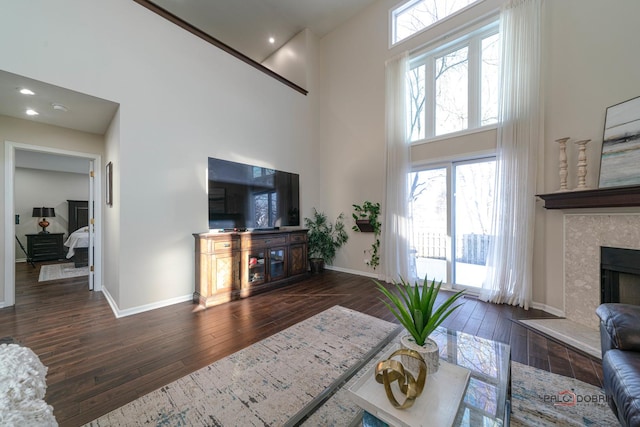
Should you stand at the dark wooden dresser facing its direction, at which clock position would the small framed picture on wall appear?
The small framed picture on wall is roughly at 12 o'clock from the dark wooden dresser.

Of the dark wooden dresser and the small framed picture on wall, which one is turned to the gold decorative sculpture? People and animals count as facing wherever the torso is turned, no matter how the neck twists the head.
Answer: the dark wooden dresser

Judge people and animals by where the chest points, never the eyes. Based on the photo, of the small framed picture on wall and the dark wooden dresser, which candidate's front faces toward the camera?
the dark wooden dresser

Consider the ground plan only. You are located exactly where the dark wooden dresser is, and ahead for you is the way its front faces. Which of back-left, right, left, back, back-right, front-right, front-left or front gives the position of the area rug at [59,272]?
front

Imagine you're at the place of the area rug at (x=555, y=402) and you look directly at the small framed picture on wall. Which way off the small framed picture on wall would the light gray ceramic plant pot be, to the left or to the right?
left

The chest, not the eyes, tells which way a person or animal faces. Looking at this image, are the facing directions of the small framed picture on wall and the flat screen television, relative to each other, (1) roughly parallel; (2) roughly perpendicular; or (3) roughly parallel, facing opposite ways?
roughly perpendicular

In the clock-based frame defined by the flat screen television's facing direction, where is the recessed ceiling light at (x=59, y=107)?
The recessed ceiling light is roughly at 4 o'clock from the flat screen television.

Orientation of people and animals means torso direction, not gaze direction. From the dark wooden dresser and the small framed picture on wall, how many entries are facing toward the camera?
1

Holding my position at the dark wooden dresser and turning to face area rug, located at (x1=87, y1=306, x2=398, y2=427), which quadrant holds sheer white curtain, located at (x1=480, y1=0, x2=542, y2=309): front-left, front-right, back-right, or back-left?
front-left

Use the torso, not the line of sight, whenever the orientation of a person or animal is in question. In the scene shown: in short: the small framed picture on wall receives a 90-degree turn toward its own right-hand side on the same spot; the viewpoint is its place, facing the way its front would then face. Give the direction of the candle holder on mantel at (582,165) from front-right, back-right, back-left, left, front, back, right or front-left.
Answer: back-right

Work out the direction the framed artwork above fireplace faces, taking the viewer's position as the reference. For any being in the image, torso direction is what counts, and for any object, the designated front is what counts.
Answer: facing the viewer and to the left of the viewer

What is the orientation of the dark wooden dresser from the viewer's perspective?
toward the camera

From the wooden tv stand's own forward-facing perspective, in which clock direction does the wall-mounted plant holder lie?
The wall-mounted plant holder is roughly at 10 o'clock from the wooden tv stand.

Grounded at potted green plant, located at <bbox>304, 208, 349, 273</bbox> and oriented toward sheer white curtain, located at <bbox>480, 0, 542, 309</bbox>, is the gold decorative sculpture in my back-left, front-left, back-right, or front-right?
front-right

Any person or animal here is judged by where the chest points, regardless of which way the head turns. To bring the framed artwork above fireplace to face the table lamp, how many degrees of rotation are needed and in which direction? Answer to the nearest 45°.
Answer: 0° — it already faces it
